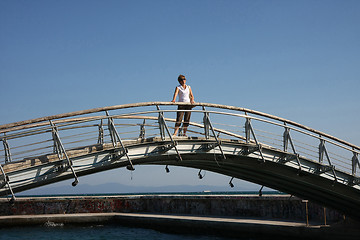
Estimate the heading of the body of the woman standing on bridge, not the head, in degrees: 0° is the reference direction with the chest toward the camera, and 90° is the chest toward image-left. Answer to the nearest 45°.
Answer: approximately 0°
